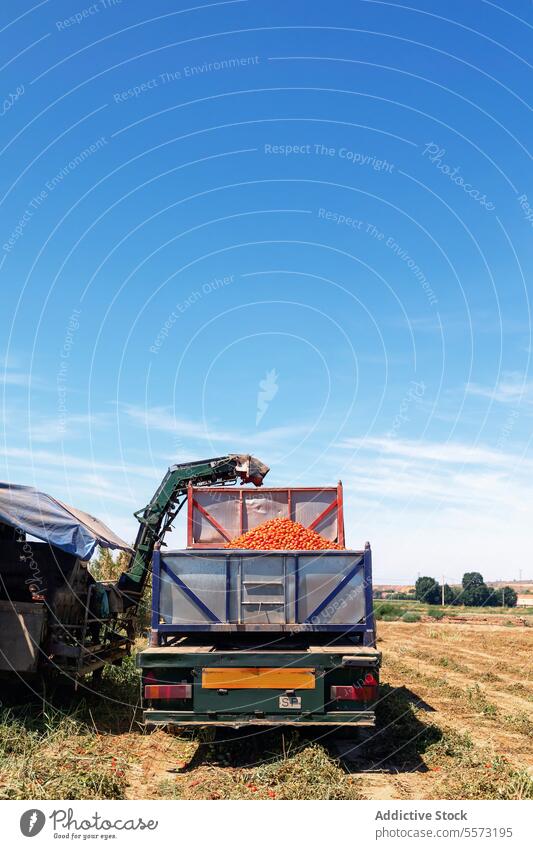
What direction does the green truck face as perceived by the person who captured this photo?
facing away from the viewer
